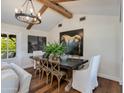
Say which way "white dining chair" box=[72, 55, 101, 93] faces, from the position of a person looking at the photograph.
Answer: facing away from the viewer and to the left of the viewer

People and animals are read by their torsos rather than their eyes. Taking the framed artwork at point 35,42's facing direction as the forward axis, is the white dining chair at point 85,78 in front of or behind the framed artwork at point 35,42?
in front

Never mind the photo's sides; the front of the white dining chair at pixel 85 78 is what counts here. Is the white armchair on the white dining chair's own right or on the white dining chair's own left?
on the white dining chair's own left

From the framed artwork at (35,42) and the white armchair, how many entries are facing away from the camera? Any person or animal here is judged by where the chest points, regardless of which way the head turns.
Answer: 0

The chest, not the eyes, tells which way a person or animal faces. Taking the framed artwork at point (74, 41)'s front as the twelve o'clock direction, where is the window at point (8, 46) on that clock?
The window is roughly at 1 o'clock from the framed artwork.

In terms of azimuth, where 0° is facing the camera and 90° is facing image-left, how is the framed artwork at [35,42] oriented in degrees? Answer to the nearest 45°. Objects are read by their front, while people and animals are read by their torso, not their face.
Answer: approximately 315°

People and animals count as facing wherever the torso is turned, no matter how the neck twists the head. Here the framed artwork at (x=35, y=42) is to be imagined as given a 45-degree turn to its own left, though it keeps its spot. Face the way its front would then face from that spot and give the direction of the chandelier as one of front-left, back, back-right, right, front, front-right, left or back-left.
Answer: right

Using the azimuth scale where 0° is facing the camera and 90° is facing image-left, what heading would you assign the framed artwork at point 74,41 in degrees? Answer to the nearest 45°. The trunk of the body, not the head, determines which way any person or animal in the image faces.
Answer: approximately 45°

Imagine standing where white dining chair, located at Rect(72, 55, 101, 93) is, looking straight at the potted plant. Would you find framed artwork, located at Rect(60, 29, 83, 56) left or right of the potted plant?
right

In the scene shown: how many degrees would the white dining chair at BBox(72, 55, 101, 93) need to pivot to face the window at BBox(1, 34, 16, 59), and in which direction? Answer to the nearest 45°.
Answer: approximately 45° to its left

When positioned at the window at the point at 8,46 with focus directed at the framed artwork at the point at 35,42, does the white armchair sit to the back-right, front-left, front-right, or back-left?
back-right

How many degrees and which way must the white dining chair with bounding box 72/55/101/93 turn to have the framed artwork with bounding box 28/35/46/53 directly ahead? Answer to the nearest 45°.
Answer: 0° — it already faces it
